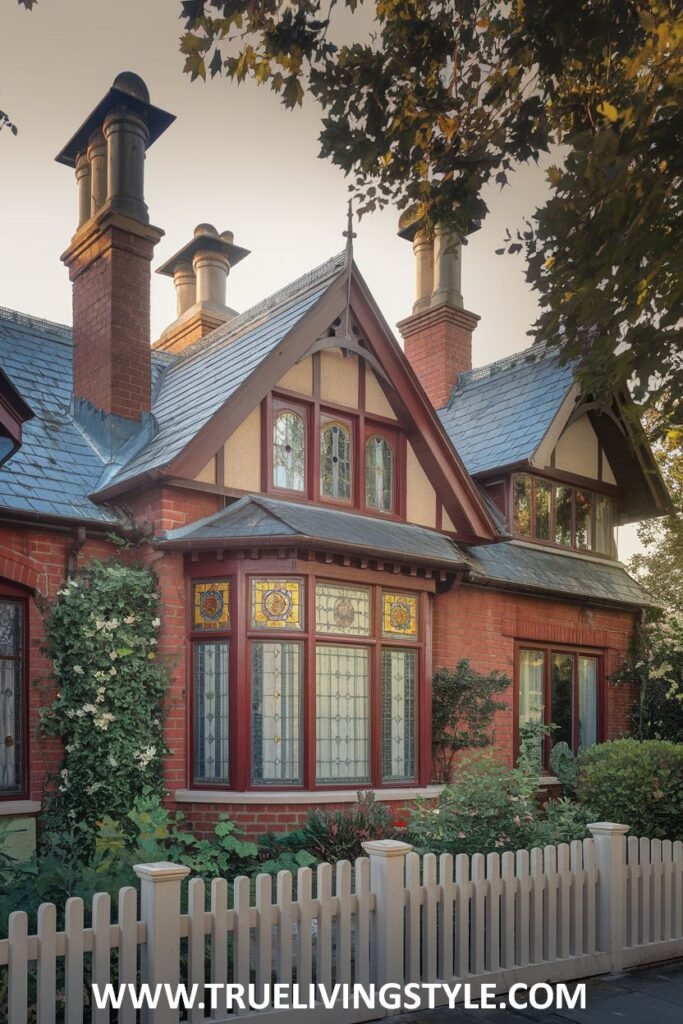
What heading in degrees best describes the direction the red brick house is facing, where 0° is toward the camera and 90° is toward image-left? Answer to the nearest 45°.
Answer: approximately 315°

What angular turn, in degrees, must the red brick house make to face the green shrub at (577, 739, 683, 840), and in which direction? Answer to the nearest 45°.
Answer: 0° — it already faces it
